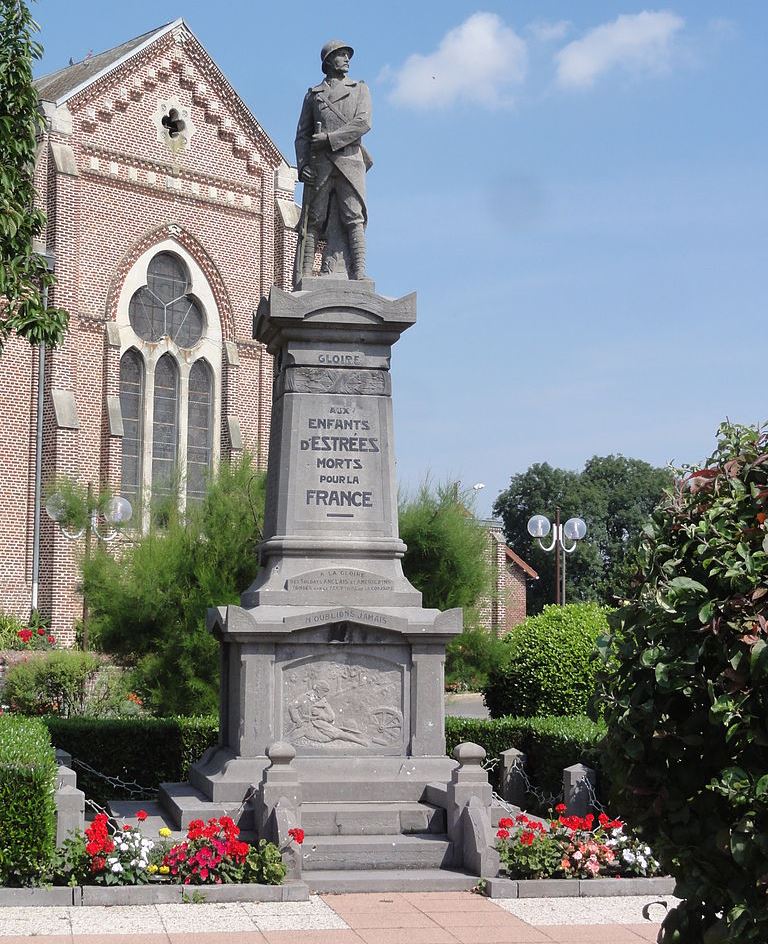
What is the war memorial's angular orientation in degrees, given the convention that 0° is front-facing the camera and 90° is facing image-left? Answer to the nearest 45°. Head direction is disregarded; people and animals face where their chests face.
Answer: approximately 0°

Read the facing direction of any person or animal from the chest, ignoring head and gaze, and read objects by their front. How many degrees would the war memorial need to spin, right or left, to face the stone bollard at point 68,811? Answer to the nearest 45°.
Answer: approximately 45° to its right

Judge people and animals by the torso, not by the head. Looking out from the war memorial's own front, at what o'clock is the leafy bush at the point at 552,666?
The leafy bush is roughly at 7 o'clock from the war memorial.

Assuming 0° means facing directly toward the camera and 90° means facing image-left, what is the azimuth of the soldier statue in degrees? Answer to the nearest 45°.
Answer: approximately 0°

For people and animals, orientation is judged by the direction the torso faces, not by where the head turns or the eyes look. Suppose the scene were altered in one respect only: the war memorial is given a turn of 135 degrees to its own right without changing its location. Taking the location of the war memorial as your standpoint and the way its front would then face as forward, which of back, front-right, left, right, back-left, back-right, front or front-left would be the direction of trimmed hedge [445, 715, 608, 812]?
right
